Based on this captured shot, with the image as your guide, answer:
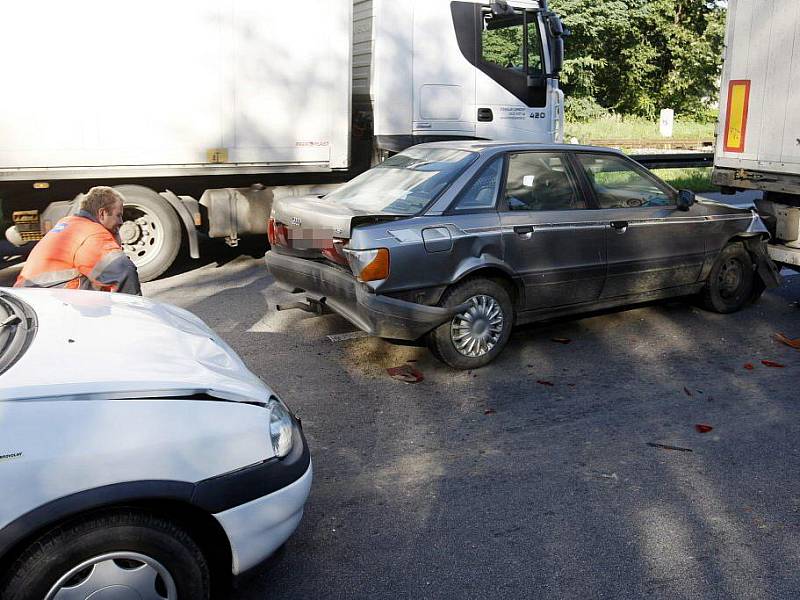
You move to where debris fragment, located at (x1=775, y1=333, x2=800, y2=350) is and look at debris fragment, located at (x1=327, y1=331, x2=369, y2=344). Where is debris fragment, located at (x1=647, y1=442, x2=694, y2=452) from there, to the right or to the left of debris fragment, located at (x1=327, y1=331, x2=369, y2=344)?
left

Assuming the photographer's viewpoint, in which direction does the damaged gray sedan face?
facing away from the viewer and to the right of the viewer

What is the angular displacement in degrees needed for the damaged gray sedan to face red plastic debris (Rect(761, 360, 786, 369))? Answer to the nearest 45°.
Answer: approximately 45° to its right

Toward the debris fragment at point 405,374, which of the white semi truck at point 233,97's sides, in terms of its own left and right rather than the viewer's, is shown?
right

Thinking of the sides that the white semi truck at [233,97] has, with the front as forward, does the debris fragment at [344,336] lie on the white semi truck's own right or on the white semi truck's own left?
on the white semi truck's own right

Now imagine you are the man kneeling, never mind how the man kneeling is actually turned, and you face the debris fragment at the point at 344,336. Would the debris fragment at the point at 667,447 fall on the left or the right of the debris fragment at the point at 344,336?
right

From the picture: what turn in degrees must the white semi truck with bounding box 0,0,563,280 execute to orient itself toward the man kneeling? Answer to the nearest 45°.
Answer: approximately 90° to its right

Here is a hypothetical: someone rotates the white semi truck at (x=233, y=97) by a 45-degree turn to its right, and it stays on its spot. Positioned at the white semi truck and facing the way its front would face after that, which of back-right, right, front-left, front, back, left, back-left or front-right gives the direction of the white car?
front-right

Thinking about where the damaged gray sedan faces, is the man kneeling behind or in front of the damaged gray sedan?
behind

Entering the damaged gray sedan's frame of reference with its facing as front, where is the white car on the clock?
The white car is roughly at 5 o'clock from the damaged gray sedan.

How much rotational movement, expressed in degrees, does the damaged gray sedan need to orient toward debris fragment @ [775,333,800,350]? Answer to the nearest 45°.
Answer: approximately 45° to its right

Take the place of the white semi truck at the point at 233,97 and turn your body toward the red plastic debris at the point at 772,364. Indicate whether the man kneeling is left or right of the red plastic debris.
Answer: right

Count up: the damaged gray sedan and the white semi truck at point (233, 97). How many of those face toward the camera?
0

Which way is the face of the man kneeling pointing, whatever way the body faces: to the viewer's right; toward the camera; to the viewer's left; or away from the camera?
to the viewer's right

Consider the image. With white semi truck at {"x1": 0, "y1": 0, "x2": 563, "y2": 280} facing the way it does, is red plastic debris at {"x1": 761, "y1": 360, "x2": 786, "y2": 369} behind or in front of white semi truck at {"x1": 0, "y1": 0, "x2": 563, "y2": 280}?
in front

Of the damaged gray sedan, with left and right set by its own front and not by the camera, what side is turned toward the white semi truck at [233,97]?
left

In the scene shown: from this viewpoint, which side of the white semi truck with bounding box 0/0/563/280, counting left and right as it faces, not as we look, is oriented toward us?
right
